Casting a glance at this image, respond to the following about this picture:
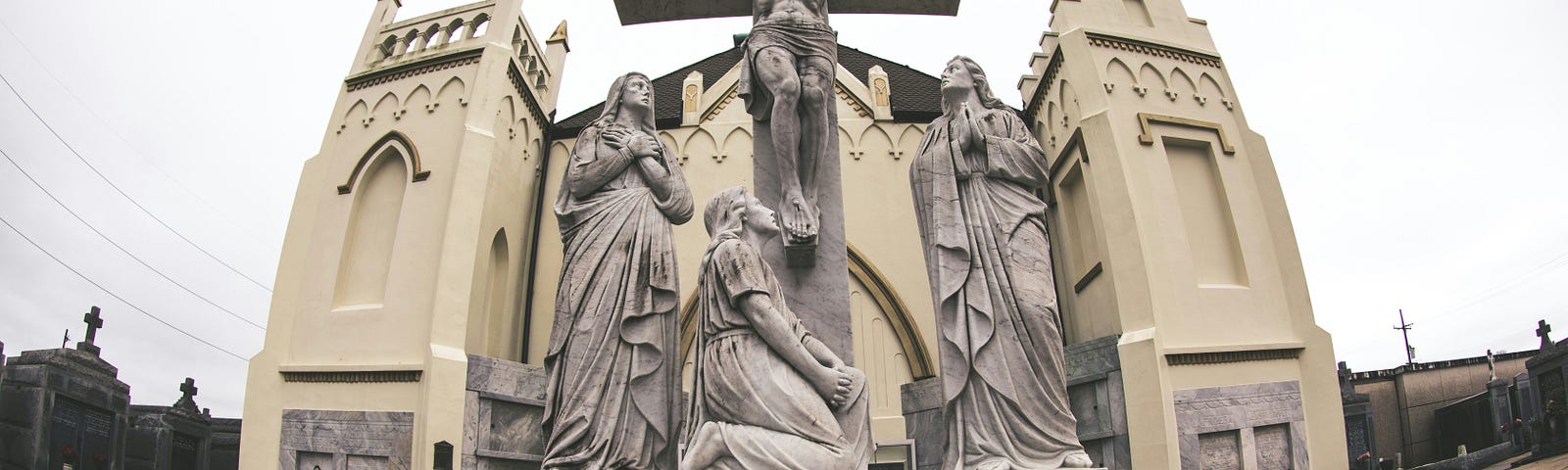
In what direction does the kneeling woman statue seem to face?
to the viewer's right

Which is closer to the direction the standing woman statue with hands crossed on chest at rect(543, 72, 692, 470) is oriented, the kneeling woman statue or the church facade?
the kneeling woman statue

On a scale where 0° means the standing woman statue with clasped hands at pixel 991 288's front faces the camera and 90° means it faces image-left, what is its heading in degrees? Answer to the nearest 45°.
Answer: approximately 45°

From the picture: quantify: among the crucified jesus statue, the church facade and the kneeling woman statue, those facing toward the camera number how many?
2

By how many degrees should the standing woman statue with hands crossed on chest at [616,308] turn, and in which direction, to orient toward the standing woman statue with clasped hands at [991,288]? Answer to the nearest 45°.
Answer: approximately 45° to its left

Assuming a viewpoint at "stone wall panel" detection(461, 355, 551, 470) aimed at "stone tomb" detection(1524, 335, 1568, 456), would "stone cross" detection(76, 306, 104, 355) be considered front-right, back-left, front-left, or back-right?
back-left

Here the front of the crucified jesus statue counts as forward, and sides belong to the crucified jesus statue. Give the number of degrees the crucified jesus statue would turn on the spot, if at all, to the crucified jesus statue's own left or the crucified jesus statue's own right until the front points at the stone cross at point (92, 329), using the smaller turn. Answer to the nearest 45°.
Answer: approximately 135° to the crucified jesus statue's own right
